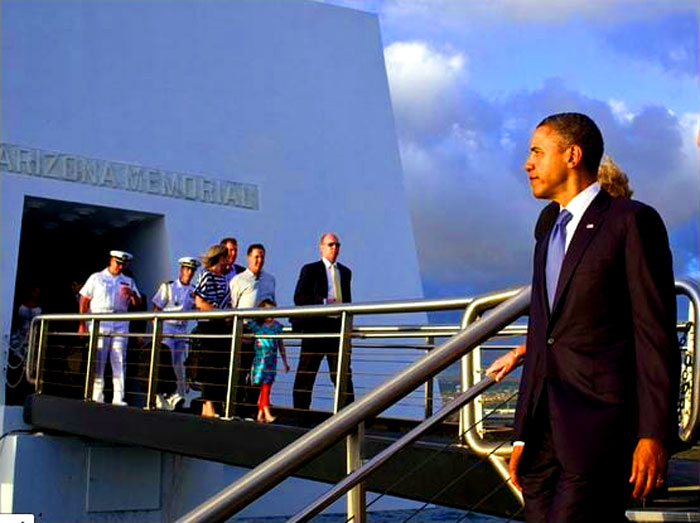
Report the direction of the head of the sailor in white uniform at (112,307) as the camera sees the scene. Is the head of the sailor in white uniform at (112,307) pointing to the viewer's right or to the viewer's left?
to the viewer's right

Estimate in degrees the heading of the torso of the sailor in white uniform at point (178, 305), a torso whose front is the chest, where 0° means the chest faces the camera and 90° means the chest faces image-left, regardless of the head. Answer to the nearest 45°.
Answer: approximately 315°

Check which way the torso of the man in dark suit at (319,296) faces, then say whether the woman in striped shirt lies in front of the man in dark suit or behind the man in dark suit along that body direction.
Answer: behind

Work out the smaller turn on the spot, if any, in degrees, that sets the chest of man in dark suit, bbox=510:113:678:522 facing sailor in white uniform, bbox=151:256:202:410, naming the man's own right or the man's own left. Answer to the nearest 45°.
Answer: approximately 90° to the man's own right

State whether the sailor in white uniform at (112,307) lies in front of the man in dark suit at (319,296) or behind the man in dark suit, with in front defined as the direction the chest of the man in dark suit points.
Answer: behind

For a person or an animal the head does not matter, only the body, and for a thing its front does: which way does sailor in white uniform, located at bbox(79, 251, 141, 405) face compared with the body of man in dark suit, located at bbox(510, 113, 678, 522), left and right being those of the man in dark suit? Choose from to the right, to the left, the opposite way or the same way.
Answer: to the left
